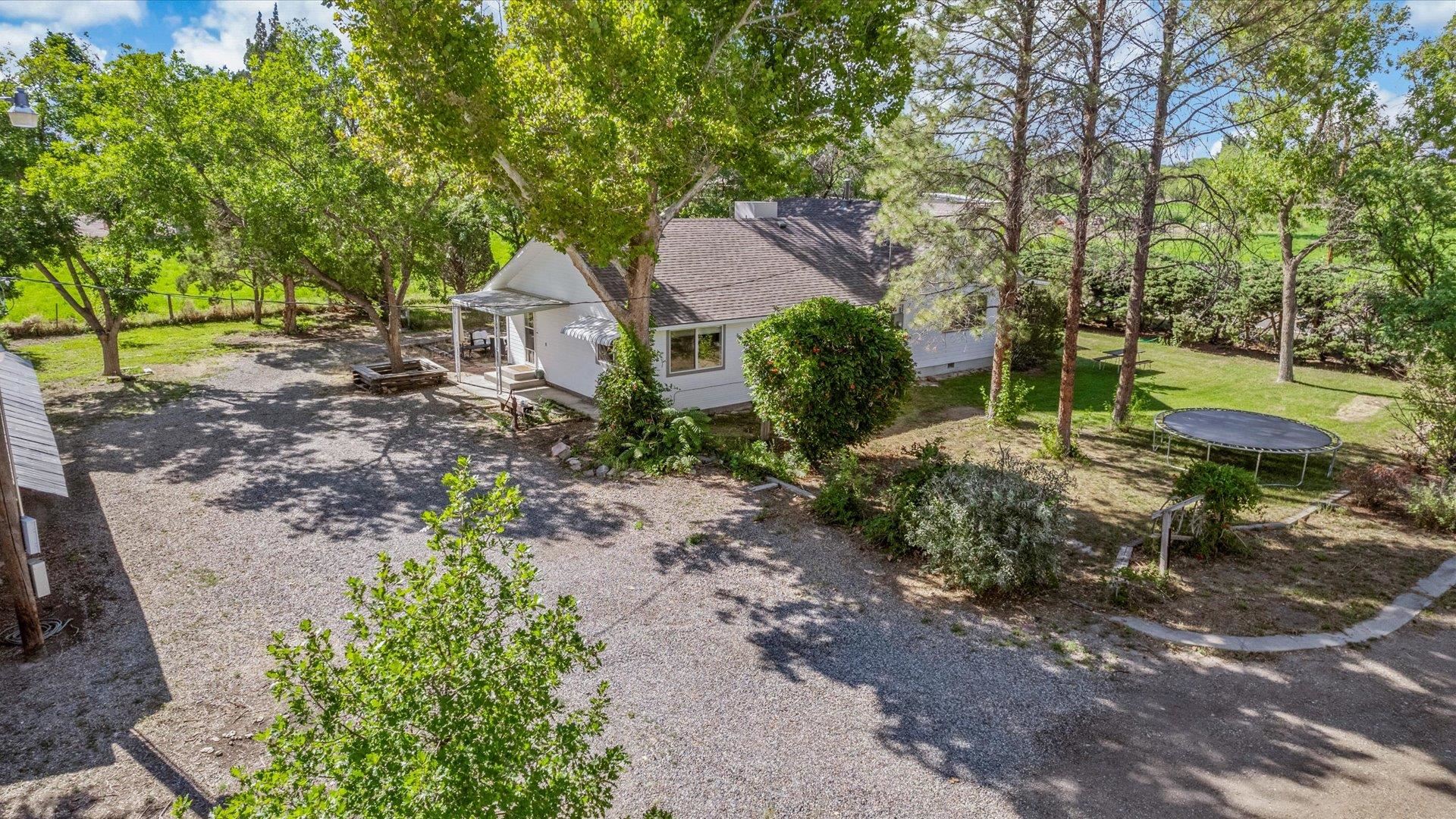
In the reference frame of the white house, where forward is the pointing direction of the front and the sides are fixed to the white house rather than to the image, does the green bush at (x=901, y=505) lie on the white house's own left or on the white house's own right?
on the white house's own left

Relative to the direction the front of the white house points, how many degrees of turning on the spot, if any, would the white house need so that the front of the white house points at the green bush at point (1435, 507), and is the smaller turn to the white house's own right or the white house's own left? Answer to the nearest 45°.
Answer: approximately 90° to the white house's own left

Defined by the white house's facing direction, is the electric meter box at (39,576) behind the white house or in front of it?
in front

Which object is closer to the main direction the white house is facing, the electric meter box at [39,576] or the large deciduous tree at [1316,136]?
the electric meter box

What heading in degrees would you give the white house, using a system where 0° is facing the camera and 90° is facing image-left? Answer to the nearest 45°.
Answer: approximately 45°

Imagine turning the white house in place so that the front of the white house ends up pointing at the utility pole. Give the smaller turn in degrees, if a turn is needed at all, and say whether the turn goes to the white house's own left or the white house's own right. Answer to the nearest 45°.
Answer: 0° — it already faces it

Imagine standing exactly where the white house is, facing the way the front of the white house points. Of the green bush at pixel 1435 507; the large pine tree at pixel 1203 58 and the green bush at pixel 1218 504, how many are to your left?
3

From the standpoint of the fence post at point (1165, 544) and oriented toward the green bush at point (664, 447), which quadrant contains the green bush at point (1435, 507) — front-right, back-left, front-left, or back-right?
back-right

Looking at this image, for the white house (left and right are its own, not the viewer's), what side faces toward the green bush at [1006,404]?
left
